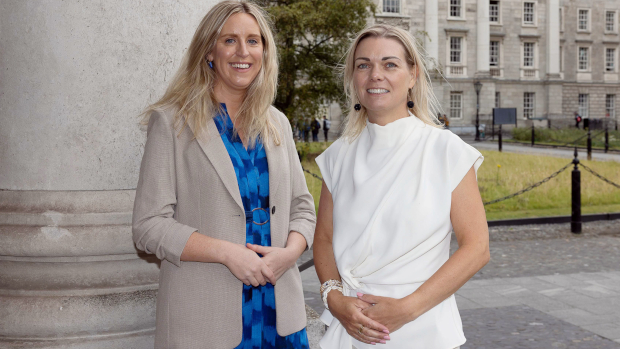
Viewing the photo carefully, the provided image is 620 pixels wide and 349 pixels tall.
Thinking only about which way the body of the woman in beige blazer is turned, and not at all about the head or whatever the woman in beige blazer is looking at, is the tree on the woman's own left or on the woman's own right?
on the woman's own left

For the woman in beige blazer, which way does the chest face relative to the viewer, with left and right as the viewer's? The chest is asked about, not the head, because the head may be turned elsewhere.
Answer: facing the viewer and to the right of the viewer

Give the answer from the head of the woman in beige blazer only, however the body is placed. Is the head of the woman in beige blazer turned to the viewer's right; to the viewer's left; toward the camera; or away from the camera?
toward the camera

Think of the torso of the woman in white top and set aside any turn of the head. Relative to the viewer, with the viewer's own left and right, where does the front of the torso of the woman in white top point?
facing the viewer and to the left of the viewer

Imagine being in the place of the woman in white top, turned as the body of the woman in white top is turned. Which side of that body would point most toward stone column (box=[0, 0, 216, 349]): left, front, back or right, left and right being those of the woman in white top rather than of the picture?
right

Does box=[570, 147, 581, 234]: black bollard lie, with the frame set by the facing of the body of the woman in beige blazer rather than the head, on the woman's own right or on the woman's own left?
on the woman's own left

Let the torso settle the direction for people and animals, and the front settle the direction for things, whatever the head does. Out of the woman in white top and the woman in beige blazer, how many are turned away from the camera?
0

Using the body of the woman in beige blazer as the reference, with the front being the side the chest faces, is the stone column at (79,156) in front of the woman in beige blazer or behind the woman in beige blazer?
behind

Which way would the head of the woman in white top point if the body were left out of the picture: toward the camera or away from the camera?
toward the camera

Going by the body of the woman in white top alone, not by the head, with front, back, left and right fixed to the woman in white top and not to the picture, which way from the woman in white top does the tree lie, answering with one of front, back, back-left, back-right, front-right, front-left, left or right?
back-right
